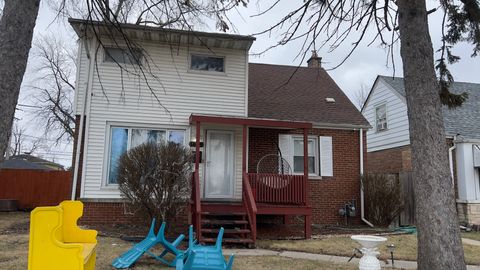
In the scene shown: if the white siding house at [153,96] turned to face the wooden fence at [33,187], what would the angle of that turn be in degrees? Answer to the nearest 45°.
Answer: approximately 135° to its right

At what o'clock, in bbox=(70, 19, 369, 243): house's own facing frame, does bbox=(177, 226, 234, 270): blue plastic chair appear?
The blue plastic chair is roughly at 12 o'clock from the house.

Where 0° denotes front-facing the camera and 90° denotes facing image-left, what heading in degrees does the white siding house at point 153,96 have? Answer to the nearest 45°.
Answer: approximately 0°

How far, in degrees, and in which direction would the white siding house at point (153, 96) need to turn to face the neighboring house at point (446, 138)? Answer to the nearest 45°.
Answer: approximately 90° to its left

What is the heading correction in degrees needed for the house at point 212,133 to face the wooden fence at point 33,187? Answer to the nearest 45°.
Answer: approximately 135° to its right

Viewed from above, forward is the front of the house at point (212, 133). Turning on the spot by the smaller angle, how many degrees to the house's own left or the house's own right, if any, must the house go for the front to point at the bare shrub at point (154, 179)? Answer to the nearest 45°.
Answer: approximately 45° to the house's own right

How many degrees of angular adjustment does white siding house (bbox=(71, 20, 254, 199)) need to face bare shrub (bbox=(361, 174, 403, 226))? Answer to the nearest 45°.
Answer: approximately 90° to its left

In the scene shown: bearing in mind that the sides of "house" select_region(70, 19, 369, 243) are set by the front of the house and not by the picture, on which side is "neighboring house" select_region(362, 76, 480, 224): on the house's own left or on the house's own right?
on the house's own left
